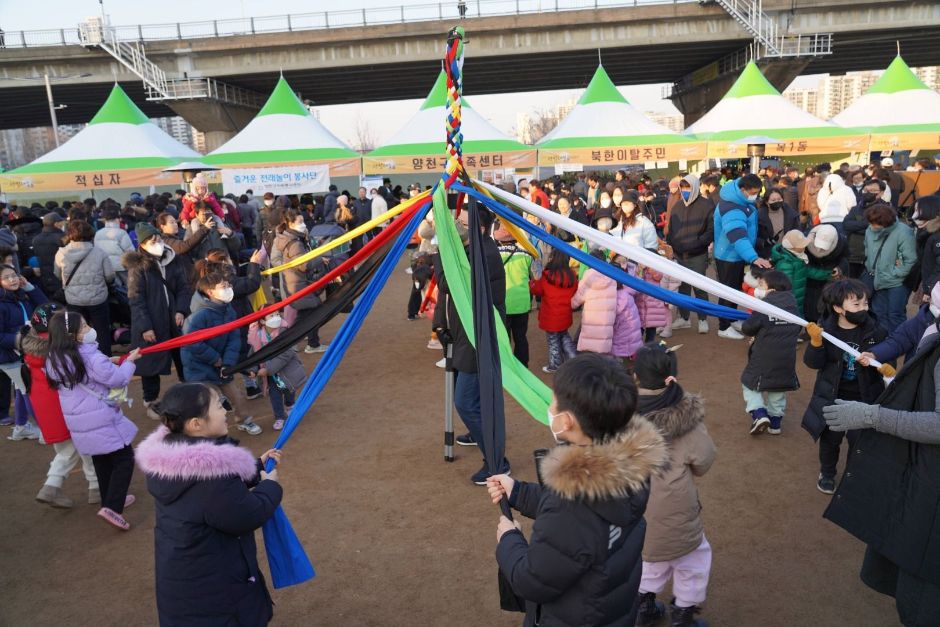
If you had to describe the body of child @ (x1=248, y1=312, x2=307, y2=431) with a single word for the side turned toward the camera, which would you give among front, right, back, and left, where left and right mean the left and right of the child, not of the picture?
front

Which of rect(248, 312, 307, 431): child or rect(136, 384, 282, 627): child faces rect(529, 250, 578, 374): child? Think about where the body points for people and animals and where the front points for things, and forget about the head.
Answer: rect(136, 384, 282, 627): child

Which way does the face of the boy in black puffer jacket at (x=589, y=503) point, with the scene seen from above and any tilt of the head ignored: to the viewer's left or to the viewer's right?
to the viewer's left

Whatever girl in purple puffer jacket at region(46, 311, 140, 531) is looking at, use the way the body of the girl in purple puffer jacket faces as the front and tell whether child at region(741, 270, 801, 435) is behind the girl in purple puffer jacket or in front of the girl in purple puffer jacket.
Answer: in front

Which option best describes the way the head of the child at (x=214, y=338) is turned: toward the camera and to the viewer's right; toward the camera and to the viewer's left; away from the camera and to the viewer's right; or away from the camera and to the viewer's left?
toward the camera and to the viewer's right

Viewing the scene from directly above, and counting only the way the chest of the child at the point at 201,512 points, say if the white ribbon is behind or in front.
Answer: in front

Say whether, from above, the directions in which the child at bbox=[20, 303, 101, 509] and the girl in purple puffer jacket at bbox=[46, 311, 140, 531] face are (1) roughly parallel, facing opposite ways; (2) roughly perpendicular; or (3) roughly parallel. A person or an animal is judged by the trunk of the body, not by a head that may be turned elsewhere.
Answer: roughly parallel

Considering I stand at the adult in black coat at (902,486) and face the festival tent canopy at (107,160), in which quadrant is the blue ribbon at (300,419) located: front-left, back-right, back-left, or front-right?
front-left

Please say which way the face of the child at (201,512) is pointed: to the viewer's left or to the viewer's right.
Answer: to the viewer's right

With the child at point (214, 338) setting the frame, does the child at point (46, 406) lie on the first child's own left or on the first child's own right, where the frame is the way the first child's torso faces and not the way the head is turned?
on the first child's own right

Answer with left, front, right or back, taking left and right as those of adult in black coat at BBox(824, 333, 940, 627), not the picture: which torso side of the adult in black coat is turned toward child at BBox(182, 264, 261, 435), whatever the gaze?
front

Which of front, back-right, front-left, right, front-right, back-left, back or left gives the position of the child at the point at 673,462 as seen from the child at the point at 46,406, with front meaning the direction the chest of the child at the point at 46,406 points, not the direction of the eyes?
front-right

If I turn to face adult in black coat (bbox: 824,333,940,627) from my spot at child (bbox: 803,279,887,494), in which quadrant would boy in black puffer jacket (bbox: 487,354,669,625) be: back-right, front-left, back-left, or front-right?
front-right

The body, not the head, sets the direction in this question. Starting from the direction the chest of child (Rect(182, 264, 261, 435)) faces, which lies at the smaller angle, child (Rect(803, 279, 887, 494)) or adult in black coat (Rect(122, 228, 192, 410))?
the child

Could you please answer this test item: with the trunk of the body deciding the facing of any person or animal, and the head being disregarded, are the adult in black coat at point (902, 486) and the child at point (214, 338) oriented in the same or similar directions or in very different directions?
very different directions
